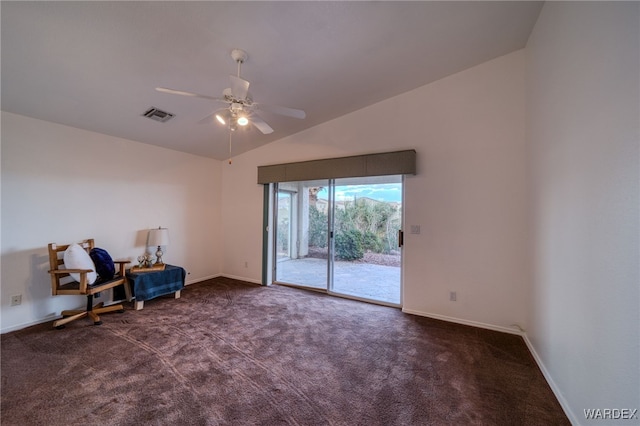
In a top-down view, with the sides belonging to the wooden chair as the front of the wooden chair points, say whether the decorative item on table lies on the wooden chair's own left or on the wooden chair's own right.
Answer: on the wooden chair's own left

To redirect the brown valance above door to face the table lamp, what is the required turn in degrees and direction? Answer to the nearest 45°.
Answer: approximately 45° to its right

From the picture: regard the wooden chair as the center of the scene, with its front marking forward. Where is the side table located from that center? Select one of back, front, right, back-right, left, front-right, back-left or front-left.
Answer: front-left

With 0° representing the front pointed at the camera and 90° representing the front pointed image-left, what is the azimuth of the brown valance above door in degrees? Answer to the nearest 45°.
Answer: approximately 45°

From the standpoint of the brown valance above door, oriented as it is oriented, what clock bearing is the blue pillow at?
The blue pillow is roughly at 1 o'clock from the brown valance above door.

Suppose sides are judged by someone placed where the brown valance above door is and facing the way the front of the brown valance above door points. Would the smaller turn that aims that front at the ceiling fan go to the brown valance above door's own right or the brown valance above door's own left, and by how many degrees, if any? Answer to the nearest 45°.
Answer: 0° — it already faces it

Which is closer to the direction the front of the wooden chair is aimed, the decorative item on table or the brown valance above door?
the brown valance above door

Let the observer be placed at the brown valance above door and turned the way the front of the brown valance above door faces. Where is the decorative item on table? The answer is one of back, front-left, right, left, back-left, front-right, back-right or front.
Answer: front-right

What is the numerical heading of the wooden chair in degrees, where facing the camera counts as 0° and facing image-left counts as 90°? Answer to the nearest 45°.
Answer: approximately 315°

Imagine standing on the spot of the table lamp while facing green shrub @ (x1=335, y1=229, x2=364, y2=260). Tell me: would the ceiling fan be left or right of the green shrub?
right
